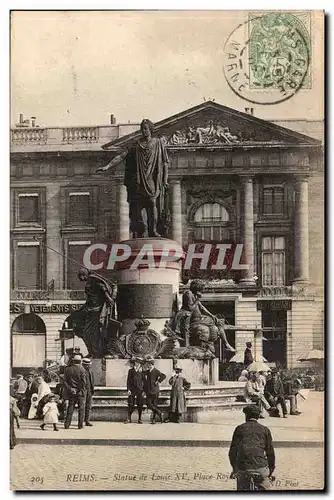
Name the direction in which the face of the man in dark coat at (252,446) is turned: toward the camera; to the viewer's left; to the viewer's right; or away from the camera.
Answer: away from the camera

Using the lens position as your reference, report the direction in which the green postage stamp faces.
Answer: facing the viewer

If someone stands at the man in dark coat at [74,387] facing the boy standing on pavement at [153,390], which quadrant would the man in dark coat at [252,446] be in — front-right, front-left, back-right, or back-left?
front-right

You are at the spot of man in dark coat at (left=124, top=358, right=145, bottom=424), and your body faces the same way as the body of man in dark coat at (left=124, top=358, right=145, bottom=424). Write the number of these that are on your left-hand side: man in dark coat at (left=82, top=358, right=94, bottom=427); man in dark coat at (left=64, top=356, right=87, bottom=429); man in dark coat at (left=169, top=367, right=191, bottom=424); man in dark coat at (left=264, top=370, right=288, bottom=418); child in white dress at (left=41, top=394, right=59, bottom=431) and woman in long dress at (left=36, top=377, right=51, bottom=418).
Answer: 2

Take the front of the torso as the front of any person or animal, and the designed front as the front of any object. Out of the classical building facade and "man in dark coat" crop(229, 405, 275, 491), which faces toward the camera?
the classical building facade

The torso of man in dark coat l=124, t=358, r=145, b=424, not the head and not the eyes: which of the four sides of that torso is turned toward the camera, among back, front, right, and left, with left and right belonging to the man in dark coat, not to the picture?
front

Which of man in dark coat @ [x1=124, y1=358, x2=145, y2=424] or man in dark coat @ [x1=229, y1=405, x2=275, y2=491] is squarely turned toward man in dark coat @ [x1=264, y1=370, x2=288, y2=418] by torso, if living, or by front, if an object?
man in dark coat @ [x1=229, y1=405, x2=275, y2=491]

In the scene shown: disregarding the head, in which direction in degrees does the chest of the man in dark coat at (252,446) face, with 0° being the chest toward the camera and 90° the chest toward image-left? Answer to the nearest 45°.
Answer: approximately 180°
